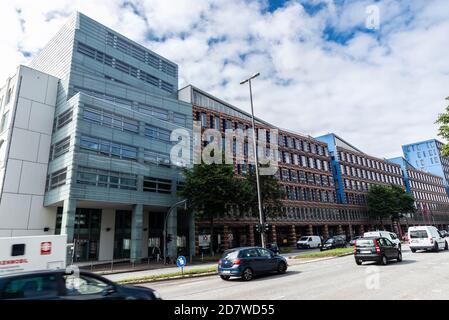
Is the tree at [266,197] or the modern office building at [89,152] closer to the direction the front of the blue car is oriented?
the tree

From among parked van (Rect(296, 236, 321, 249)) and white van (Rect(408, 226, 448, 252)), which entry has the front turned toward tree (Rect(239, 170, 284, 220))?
the parked van

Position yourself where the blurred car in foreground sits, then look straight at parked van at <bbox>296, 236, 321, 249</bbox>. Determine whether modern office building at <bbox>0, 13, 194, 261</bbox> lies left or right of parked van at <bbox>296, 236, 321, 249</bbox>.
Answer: left

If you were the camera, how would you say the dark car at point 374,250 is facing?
facing away from the viewer and to the right of the viewer

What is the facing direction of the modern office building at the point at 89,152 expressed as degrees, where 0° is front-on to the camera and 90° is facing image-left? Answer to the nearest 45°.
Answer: approximately 315°

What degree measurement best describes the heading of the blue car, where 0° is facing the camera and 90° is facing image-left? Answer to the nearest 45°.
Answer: approximately 225°
